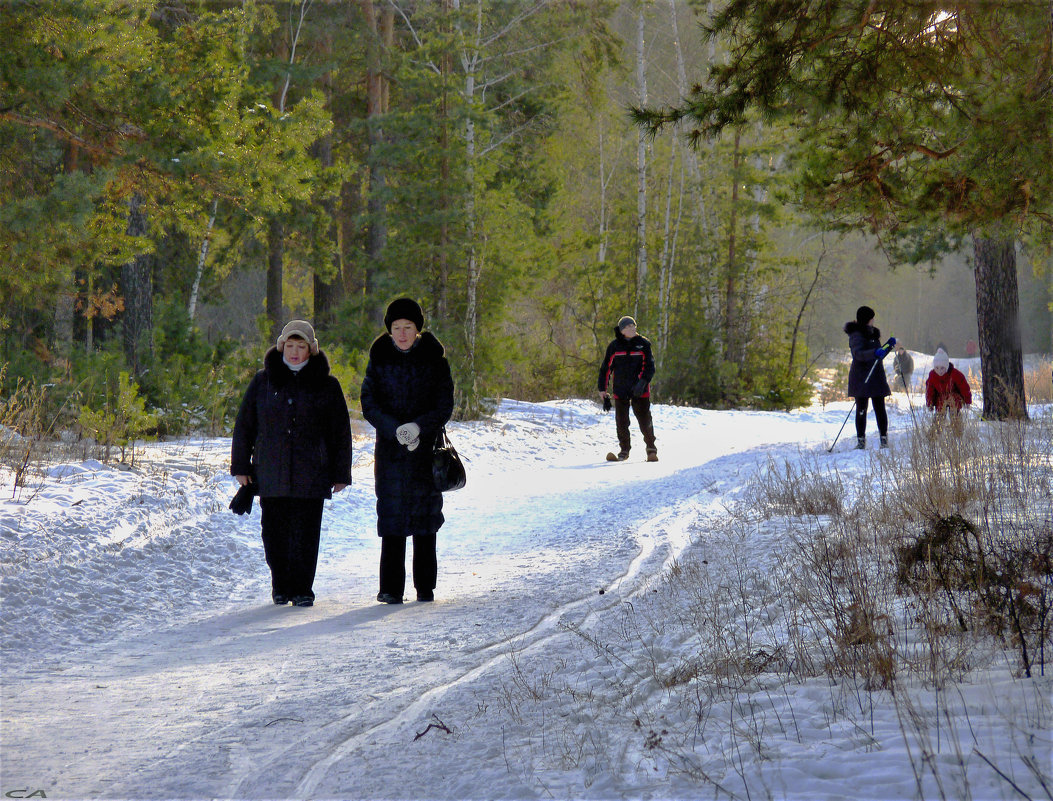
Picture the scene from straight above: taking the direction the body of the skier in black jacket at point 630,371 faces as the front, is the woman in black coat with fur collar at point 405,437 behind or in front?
in front

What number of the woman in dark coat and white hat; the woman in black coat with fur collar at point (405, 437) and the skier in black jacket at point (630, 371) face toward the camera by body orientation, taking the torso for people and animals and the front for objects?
3

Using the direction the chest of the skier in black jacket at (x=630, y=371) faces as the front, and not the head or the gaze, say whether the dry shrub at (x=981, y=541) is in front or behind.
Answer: in front

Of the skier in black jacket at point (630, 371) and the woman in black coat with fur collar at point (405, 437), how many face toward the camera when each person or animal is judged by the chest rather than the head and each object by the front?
2

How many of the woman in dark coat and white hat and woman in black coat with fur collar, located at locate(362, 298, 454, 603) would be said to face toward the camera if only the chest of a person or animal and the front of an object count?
2

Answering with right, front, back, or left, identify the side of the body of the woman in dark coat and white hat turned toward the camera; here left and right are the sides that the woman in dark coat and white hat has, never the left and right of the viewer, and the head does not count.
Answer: front

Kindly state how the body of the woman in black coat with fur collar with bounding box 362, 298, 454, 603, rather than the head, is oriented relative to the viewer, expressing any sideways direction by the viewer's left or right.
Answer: facing the viewer

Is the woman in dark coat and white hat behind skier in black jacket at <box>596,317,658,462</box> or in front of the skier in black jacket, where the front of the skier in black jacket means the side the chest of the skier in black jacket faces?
in front

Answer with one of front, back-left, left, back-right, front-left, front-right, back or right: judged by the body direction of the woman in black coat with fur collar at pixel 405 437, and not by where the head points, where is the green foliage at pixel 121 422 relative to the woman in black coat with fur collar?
back-right

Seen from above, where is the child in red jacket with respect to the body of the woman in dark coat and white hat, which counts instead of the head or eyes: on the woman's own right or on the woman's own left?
on the woman's own left
